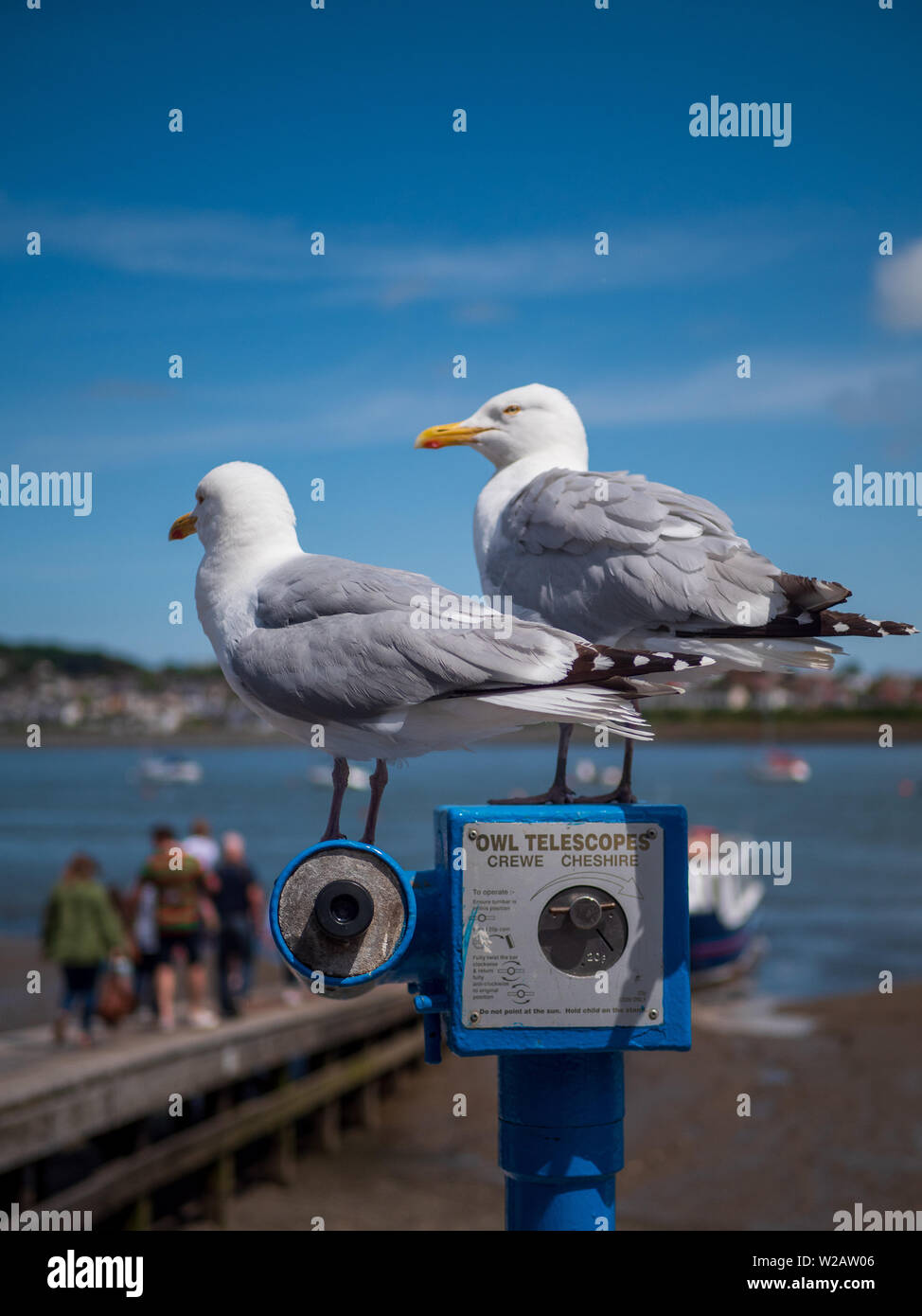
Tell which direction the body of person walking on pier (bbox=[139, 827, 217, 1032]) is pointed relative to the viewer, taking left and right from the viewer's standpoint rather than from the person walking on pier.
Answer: facing away from the viewer

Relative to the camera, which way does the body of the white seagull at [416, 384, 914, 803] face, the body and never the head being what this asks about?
to the viewer's left

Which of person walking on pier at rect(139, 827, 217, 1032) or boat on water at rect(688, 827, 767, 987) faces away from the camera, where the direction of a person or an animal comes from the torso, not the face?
the person walking on pier

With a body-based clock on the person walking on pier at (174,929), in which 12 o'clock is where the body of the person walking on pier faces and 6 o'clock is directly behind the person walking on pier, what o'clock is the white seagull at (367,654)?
The white seagull is roughly at 6 o'clock from the person walking on pier.

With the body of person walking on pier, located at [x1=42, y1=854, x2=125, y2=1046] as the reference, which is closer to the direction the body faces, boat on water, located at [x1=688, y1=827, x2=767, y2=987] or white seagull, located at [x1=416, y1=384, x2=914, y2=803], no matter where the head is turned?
the boat on water

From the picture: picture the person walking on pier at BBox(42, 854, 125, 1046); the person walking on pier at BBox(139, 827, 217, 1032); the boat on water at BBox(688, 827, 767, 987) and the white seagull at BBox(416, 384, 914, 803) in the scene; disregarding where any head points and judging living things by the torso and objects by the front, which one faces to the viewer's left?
the white seagull

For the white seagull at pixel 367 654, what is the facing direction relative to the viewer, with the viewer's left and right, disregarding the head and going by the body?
facing to the left of the viewer

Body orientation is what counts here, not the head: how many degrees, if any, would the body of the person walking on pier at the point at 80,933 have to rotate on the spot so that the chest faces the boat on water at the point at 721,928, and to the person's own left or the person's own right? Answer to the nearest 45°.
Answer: approximately 45° to the person's own right

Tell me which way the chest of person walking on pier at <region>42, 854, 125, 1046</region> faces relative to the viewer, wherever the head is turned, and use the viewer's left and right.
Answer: facing away from the viewer
